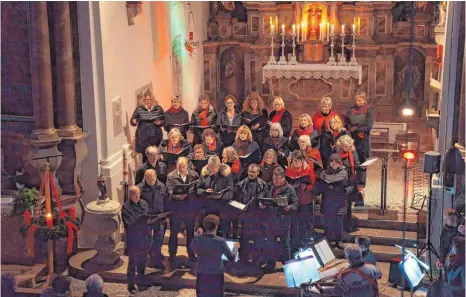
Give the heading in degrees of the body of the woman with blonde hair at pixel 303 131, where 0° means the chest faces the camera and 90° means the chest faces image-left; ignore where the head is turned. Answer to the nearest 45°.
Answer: approximately 45°

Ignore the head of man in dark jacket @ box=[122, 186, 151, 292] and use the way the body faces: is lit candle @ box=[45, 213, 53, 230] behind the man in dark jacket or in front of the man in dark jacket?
behind

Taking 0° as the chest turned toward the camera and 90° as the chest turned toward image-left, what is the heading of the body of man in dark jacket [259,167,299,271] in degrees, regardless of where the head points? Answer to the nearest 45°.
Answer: approximately 45°

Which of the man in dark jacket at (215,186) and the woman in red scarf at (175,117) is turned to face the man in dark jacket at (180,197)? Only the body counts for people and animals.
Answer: the woman in red scarf

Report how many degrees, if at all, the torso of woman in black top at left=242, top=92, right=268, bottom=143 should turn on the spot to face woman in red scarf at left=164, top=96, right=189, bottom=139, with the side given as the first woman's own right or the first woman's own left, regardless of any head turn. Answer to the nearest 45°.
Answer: approximately 90° to the first woman's own right

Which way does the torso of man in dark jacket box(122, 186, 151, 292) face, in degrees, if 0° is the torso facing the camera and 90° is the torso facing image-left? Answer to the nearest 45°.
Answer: approximately 315°
